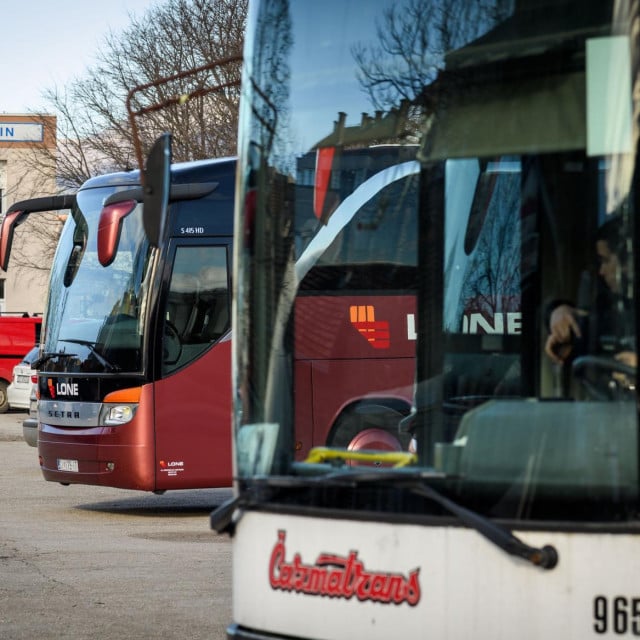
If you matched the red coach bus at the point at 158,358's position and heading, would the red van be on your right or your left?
on your right

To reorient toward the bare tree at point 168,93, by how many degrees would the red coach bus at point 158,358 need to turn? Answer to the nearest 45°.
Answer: approximately 135° to its right

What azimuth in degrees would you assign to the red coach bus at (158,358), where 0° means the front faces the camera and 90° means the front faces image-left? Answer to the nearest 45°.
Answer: approximately 45°

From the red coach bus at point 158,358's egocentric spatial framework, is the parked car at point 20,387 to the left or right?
on its right
